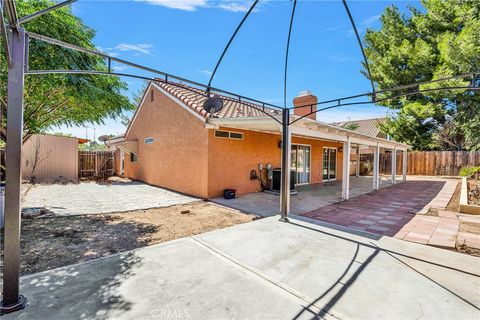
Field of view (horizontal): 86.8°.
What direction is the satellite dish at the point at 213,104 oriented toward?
toward the camera

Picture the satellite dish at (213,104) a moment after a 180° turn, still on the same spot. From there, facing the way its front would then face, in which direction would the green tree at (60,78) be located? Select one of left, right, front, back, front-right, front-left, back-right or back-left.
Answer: left

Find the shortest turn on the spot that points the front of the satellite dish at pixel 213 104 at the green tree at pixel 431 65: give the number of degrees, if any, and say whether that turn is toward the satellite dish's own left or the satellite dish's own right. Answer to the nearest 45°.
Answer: approximately 135° to the satellite dish's own left
